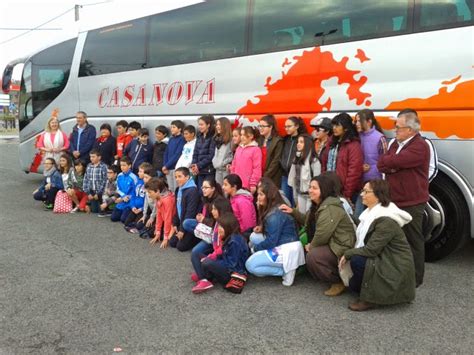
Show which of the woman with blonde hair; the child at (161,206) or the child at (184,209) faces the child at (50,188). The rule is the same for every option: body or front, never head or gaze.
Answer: the woman with blonde hair

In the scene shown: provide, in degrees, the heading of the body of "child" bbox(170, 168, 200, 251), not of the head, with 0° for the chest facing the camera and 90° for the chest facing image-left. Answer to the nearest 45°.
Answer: approximately 45°

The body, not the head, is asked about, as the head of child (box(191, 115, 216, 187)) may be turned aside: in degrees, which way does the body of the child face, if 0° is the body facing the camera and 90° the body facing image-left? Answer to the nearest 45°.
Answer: approximately 45°

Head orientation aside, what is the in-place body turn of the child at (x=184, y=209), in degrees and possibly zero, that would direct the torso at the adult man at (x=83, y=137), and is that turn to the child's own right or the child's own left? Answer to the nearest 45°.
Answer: approximately 90° to the child's own right

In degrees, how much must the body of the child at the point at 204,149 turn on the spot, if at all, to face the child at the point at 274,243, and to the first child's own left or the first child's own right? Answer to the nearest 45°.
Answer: approximately 45° to the first child's own left

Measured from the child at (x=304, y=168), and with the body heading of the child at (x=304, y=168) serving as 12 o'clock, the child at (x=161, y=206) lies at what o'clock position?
the child at (x=161, y=206) is roughly at 2 o'clock from the child at (x=304, y=168).
